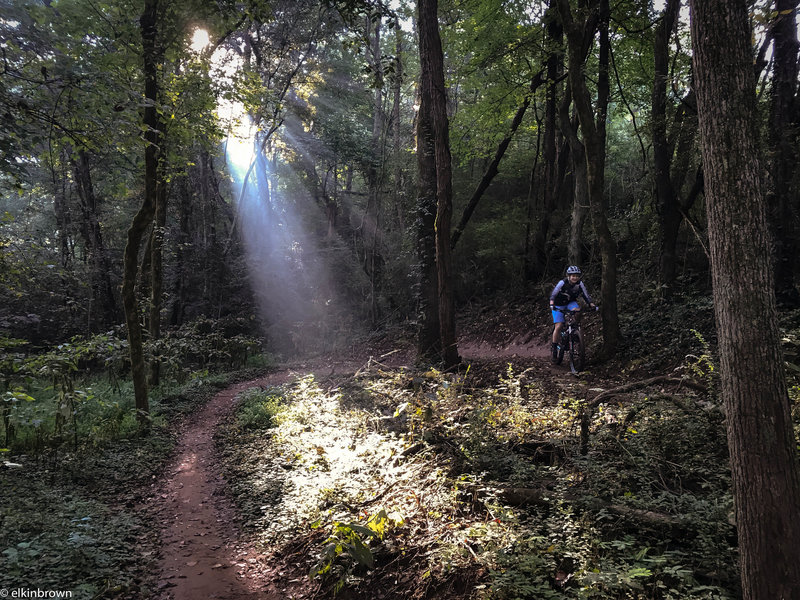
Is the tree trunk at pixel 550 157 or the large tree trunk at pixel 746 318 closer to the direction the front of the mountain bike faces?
the large tree trunk

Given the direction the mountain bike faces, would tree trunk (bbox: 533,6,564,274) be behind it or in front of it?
behind

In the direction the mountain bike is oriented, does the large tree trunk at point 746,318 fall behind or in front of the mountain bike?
in front
